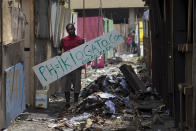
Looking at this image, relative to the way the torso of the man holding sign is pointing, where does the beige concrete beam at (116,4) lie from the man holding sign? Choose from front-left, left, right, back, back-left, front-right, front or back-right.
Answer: back

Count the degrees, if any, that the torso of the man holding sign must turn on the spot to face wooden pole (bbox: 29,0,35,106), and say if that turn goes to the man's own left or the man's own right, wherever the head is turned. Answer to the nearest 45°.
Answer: approximately 45° to the man's own right

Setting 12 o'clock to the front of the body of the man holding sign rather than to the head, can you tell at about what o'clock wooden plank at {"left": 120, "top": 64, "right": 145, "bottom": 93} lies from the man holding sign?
The wooden plank is roughly at 8 o'clock from the man holding sign.

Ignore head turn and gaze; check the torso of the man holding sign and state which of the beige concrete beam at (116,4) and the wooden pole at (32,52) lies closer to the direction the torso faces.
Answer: the wooden pole

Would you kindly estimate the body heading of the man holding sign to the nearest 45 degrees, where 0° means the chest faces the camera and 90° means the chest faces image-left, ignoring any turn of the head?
approximately 0°

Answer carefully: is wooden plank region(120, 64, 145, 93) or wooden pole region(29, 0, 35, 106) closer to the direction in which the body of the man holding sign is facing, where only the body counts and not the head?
the wooden pole
